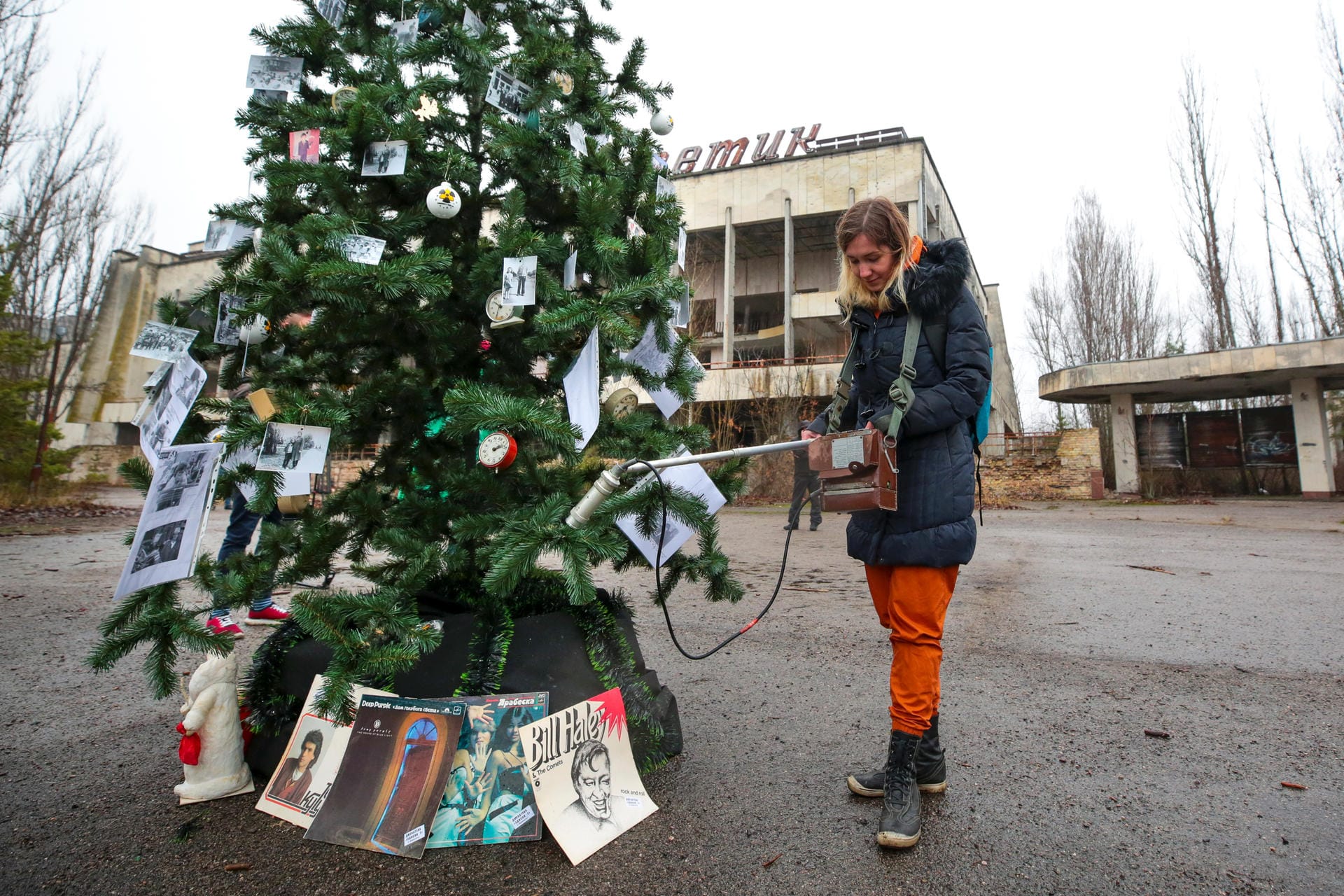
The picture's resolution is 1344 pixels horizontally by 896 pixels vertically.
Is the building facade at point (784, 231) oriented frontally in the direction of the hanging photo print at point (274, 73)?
yes

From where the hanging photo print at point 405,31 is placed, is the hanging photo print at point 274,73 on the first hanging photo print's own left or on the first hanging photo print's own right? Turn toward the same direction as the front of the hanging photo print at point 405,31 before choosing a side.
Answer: on the first hanging photo print's own right

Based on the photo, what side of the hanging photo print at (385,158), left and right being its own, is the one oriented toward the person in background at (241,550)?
back

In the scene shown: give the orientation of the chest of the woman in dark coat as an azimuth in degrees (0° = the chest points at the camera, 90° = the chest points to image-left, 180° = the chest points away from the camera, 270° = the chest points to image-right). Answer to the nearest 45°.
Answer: approximately 45°

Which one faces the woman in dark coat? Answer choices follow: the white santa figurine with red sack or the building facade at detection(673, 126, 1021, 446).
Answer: the building facade
